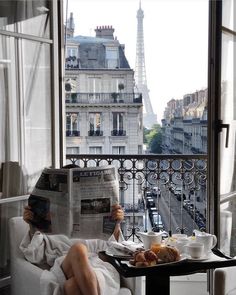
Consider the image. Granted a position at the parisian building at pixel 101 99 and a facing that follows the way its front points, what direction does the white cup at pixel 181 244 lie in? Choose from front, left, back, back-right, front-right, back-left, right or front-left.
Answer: front

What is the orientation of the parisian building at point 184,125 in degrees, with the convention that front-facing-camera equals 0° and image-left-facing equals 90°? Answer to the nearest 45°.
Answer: approximately 45°

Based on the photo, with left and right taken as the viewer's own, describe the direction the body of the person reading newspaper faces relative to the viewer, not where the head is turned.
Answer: facing the viewer

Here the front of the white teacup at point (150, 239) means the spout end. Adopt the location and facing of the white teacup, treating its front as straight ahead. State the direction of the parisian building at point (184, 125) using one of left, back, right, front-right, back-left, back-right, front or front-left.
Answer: right

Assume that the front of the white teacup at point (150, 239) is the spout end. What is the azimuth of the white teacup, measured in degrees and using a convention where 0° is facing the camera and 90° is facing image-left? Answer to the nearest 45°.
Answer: approximately 90°

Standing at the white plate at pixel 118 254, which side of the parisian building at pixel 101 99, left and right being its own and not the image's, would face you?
front

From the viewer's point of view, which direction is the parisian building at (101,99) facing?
toward the camera

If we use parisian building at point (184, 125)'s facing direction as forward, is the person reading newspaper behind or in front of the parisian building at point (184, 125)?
in front

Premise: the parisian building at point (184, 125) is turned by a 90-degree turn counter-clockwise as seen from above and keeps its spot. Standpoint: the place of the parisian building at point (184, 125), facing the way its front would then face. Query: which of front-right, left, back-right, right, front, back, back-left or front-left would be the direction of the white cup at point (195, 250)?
front-right
